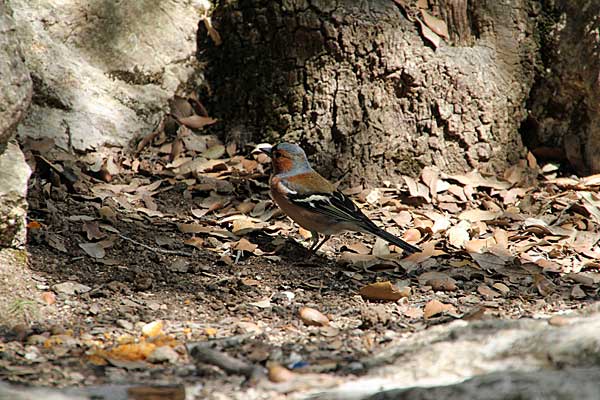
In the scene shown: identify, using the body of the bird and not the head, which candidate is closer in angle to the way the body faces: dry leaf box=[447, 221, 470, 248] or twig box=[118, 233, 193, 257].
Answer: the twig

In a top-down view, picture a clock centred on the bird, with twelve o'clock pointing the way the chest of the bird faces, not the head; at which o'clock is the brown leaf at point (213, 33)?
The brown leaf is roughly at 2 o'clock from the bird.

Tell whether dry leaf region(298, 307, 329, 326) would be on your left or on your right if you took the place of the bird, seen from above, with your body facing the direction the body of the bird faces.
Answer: on your left

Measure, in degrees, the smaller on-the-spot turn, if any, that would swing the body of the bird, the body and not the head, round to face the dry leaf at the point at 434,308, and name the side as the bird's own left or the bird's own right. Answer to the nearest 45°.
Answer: approximately 135° to the bird's own left

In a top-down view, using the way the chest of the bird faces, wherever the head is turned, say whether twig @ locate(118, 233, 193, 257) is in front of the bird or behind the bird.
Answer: in front

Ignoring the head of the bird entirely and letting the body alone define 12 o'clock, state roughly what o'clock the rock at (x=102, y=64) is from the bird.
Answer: The rock is roughly at 1 o'clock from the bird.

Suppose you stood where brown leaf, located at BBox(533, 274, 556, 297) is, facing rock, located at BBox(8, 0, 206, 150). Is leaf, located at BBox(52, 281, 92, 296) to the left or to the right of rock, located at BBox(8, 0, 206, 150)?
left

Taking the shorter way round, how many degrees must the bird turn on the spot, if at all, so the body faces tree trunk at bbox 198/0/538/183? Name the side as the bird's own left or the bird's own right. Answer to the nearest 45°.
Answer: approximately 135° to the bird's own right

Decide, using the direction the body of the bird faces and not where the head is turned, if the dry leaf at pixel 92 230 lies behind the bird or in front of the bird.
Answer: in front

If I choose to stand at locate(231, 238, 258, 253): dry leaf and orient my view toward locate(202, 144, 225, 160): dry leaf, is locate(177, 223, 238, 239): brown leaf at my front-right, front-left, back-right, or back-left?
front-left

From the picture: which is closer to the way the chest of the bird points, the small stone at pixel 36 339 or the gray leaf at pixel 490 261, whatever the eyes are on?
the small stone

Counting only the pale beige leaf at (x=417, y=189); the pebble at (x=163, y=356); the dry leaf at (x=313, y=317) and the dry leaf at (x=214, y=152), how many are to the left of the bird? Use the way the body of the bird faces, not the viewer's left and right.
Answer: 2

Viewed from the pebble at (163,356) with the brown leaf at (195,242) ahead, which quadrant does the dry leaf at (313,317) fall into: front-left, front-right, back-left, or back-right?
front-right

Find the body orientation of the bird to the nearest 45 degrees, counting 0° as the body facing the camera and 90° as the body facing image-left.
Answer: approximately 90°

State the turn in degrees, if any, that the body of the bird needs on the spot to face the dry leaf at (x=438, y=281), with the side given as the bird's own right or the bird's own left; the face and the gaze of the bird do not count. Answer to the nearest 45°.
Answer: approximately 135° to the bird's own left

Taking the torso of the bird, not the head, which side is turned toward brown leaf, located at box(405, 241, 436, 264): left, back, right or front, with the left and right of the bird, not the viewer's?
back

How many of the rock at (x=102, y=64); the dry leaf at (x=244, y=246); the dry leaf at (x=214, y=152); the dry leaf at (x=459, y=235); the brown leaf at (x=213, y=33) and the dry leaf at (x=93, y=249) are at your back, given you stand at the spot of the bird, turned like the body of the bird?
1
